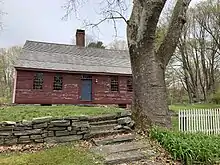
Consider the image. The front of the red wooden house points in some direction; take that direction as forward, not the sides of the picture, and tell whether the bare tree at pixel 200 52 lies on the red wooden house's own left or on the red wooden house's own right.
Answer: on the red wooden house's own left

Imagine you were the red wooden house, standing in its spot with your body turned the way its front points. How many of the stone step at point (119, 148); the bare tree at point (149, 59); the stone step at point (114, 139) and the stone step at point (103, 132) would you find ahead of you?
4

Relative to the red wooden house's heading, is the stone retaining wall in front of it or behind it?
in front

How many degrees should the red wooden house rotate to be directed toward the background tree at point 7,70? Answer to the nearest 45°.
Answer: approximately 135° to its right

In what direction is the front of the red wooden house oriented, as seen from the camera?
facing the viewer

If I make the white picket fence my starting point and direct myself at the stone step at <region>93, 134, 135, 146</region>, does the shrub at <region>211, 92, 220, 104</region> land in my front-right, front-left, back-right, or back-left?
back-right

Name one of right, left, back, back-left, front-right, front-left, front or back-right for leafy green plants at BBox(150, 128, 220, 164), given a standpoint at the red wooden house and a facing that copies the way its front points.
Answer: front

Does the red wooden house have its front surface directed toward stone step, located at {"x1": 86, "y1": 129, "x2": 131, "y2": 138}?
yes

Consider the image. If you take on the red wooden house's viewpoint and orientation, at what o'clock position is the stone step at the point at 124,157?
The stone step is roughly at 12 o'clock from the red wooden house.

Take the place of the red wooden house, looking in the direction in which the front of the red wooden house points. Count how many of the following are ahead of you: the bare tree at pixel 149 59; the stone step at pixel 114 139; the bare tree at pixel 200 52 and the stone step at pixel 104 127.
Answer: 3

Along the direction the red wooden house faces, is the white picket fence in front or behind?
in front

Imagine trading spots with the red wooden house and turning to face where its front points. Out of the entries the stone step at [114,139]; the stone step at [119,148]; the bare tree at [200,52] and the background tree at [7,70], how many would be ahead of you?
2

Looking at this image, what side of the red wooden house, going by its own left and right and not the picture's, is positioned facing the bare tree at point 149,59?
front
